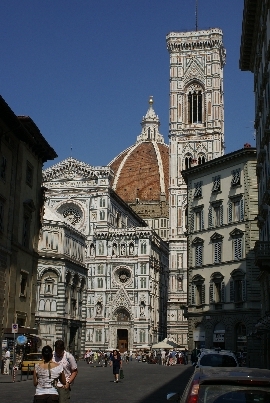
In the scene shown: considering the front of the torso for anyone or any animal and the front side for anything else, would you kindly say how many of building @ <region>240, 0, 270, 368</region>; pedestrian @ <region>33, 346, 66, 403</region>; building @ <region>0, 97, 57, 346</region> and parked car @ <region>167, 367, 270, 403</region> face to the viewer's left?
1

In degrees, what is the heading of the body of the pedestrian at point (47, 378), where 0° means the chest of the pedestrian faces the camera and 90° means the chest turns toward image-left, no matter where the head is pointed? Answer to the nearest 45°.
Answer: approximately 180°

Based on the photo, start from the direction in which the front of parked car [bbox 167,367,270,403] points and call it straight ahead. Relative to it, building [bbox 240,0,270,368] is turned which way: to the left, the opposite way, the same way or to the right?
to the left

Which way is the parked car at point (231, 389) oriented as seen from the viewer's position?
away from the camera

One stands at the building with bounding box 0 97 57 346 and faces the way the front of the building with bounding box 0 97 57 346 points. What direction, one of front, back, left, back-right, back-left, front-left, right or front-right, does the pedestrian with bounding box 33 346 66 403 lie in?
front-right

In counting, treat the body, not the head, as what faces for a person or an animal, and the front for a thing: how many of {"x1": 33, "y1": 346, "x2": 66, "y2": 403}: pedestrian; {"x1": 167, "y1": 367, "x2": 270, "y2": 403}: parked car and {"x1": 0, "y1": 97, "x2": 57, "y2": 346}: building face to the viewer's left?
0

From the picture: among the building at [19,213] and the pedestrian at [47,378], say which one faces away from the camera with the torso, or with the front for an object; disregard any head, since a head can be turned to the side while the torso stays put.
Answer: the pedestrian

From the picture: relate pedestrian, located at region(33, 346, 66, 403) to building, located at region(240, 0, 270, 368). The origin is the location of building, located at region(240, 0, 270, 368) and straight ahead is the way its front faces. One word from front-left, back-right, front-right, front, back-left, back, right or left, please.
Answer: left

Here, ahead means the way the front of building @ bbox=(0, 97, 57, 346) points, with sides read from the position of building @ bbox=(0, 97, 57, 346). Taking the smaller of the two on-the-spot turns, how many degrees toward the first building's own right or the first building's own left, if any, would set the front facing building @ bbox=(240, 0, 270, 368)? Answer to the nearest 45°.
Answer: approximately 45° to the first building's own left

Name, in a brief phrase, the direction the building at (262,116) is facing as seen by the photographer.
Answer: facing to the left of the viewer

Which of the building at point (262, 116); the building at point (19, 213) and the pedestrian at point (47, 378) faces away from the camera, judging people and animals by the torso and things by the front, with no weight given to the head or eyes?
the pedestrian

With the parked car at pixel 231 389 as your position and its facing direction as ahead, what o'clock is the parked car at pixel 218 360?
the parked car at pixel 218 360 is roughly at 12 o'clock from the parked car at pixel 231 389.

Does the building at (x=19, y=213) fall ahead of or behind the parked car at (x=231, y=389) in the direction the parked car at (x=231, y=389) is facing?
ahead
